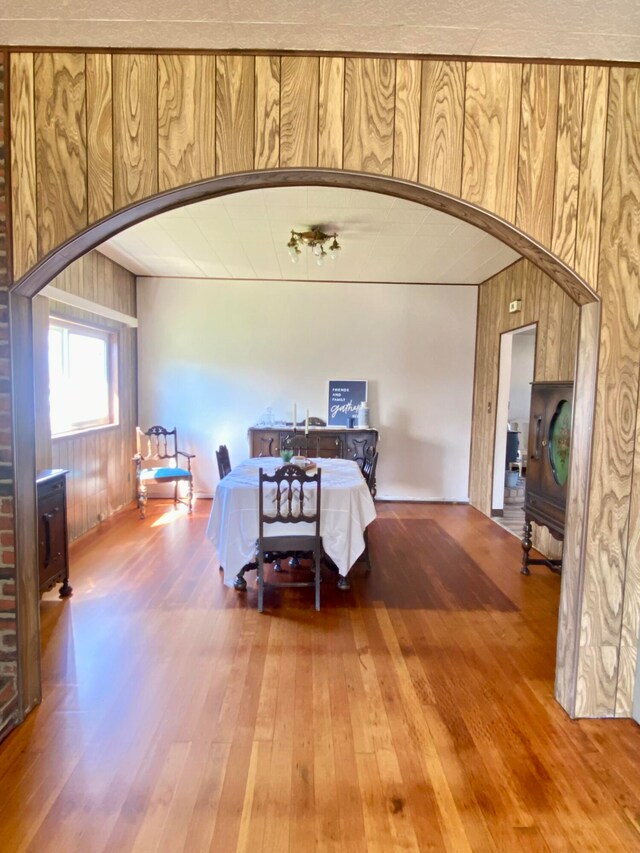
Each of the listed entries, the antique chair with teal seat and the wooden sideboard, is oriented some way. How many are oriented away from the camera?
0

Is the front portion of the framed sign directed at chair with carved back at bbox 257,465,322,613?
yes

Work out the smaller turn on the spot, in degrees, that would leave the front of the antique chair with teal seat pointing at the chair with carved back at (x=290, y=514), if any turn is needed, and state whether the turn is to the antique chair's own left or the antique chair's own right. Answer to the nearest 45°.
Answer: approximately 45° to the antique chair's own right

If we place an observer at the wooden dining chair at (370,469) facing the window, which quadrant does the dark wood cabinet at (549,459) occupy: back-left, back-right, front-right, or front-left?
back-left

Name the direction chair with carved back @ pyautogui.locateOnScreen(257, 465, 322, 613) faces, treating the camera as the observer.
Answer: facing away from the viewer

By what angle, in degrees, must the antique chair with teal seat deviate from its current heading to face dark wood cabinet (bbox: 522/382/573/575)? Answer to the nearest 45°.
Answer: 0° — it already faces it

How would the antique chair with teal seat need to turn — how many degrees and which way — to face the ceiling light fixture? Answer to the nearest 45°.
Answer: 0° — it already faces it

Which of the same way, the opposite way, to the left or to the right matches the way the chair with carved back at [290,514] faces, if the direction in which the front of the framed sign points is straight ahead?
the opposite way

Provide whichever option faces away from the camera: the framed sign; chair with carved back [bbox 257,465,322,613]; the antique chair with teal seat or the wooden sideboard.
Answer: the chair with carved back

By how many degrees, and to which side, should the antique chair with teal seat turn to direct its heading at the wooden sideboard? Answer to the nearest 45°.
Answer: approximately 90° to its left

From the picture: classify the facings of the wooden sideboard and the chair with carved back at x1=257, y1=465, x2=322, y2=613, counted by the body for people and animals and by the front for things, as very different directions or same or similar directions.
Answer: very different directions

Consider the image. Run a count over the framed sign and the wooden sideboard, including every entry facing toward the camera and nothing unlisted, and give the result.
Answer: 2

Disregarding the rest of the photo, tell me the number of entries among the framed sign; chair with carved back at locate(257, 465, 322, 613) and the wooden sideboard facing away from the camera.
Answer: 1

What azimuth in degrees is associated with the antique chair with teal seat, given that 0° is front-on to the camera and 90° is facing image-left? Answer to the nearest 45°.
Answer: approximately 315°
